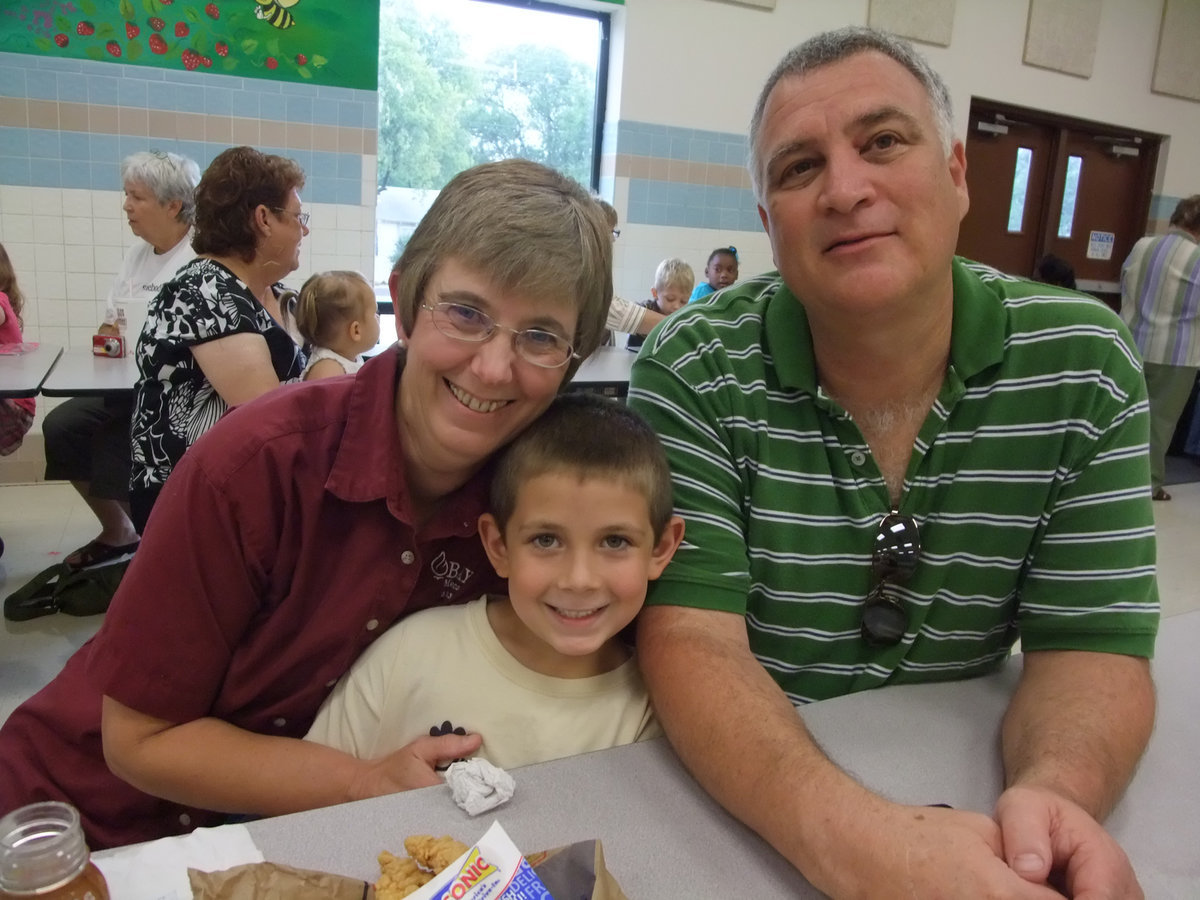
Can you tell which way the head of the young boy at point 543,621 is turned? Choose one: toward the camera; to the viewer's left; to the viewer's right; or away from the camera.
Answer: toward the camera

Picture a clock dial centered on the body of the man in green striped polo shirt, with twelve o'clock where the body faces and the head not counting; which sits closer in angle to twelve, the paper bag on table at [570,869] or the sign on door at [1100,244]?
the paper bag on table

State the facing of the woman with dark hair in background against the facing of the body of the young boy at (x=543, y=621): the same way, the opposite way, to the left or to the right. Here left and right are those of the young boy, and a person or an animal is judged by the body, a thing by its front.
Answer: to the left

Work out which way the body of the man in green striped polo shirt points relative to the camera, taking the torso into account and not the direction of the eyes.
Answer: toward the camera

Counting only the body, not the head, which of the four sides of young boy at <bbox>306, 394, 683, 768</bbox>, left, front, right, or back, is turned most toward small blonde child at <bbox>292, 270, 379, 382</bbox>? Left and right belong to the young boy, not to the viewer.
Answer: back

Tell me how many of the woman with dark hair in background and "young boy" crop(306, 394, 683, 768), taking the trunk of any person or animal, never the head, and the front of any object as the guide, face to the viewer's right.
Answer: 1

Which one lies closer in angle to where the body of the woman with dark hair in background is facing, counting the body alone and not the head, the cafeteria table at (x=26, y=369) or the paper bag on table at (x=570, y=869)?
the paper bag on table

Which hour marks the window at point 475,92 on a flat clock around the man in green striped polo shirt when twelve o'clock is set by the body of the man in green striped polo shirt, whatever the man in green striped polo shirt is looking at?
The window is roughly at 5 o'clock from the man in green striped polo shirt.

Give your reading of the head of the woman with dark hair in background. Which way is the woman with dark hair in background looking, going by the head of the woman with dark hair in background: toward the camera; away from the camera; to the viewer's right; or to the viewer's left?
to the viewer's right

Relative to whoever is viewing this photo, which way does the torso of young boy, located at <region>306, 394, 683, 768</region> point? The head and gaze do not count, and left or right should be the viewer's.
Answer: facing the viewer

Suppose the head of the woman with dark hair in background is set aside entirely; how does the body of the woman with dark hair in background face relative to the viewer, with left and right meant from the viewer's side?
facing to the right of the viewer

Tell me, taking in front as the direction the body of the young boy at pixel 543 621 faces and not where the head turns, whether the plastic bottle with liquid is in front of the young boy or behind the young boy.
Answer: in front

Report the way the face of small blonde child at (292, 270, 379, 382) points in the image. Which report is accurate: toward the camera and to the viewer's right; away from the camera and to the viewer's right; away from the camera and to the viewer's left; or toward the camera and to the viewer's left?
away from the camera and to the viewer's right

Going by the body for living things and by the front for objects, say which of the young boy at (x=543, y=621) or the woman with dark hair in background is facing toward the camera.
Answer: the young boy

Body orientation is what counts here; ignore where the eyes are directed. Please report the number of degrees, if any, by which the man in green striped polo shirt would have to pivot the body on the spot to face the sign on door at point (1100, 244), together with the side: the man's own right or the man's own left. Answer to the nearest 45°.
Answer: approximately 180°
